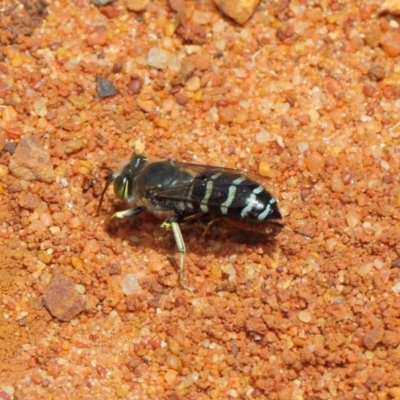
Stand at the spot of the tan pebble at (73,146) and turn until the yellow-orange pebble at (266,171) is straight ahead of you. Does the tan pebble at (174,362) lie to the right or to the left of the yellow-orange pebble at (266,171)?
right

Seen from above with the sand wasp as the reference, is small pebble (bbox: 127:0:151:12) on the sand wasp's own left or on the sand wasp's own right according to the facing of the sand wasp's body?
on the sand wasp's own right

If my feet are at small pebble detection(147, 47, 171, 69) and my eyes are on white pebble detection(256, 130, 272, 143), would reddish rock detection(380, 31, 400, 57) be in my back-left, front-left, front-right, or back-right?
front-left

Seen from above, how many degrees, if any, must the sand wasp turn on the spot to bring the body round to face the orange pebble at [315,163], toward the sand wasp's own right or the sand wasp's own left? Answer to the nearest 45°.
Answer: approximately 135° to the sand wasp's own right

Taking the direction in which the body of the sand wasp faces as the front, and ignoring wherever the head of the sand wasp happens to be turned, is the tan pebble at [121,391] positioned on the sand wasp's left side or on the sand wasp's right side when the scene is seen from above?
on the sand wasp's left side

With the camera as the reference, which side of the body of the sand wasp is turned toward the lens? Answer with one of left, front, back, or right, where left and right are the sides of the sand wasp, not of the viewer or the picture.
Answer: left

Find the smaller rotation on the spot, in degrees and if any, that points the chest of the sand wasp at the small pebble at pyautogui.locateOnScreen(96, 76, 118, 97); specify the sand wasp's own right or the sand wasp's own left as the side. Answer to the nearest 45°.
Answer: approximately 45° to the sand wasp's own right

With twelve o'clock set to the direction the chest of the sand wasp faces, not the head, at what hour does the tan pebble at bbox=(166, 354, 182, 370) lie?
The tan pebble is roughly at 8 o'clock from the sand wasp.

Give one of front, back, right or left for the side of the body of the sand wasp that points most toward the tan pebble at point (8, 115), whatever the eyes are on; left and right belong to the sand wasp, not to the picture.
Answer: front

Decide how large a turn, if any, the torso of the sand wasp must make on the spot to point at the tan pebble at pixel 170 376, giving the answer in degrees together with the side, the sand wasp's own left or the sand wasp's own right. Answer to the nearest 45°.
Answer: approximately 135° to the sand wasp's own left

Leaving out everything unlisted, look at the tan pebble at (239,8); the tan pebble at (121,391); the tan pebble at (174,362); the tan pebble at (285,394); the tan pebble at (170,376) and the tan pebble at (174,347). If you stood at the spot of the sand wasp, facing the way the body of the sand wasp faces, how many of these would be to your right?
1

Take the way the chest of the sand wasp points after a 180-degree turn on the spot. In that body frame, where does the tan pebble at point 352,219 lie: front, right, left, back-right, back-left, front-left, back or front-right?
front

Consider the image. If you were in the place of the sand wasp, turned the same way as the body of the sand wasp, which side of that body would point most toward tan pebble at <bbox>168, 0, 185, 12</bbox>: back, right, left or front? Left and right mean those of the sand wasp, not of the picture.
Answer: right

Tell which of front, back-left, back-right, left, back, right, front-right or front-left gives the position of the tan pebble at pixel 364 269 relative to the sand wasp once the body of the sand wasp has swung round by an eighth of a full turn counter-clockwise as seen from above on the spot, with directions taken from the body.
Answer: back-left

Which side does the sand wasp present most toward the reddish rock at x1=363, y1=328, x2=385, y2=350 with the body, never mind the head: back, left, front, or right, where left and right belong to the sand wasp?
back
